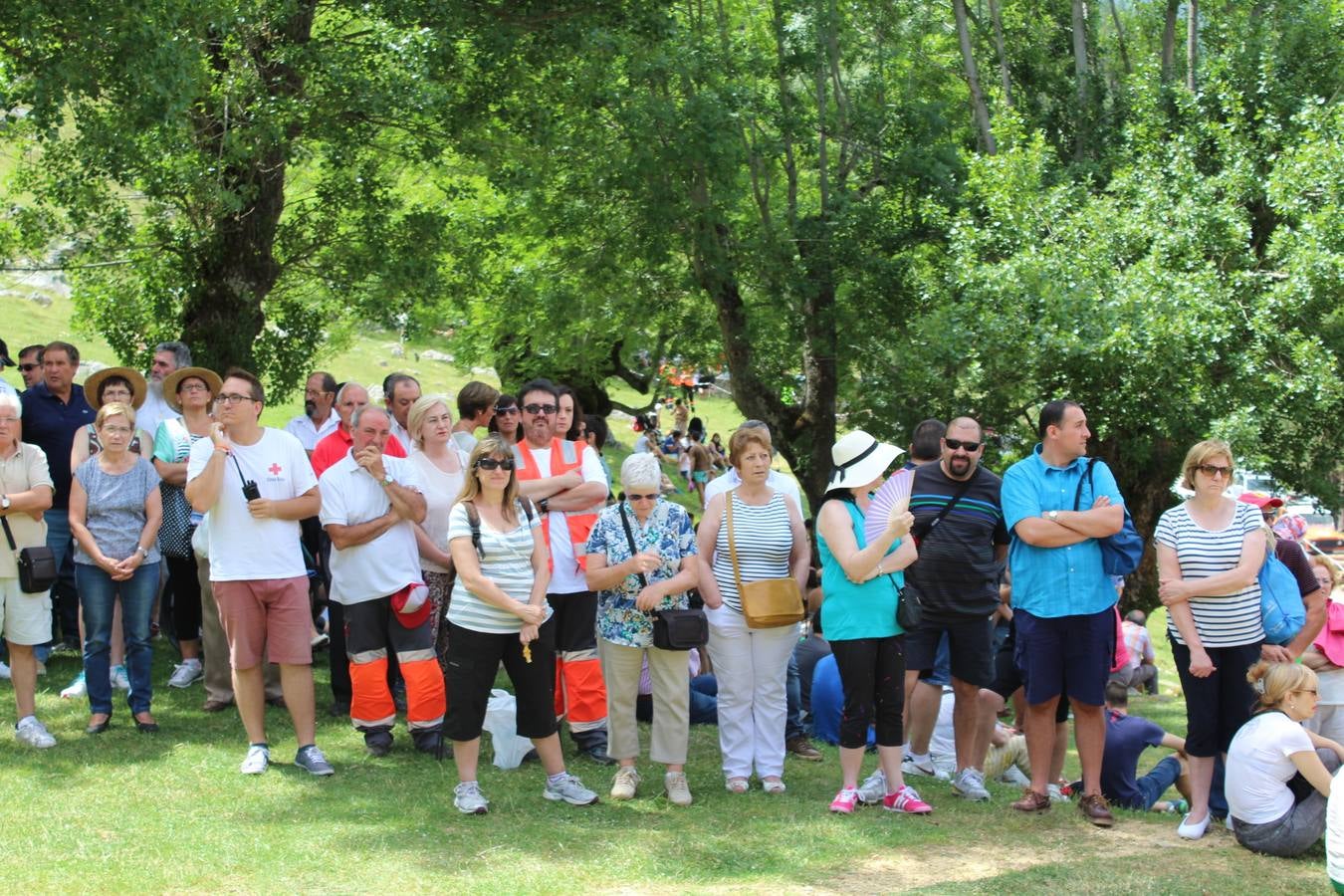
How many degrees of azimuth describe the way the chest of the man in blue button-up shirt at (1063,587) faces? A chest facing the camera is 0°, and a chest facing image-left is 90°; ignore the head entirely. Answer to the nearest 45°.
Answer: approximately 0°

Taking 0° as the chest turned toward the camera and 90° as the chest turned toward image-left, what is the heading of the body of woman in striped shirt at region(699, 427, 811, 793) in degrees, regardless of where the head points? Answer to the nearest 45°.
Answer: approximately 0°

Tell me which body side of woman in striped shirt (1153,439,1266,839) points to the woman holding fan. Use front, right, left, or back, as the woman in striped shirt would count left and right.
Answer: right

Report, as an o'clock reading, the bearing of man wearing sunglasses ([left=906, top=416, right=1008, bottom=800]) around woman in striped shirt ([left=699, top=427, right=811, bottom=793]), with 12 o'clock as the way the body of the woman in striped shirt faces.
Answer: The man wearing sunglasses is roughly at 9 o'clock from the woman in striped shirt.

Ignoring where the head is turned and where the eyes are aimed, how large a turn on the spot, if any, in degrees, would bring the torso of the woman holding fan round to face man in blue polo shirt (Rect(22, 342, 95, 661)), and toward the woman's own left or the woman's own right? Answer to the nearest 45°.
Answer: approximately 135° to the woman's own right

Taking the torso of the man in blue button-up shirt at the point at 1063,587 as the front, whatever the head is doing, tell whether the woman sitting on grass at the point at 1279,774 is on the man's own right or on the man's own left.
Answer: on the man's own left
